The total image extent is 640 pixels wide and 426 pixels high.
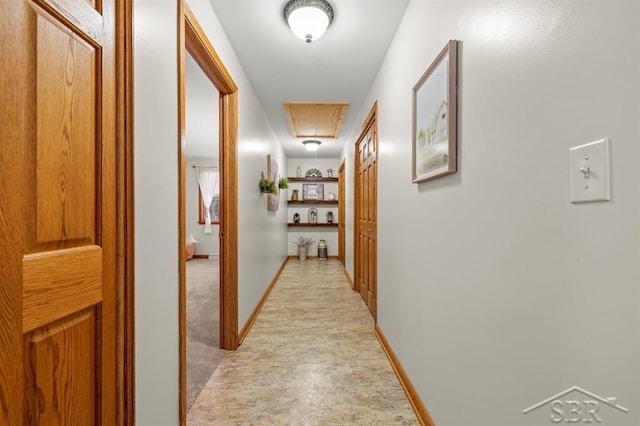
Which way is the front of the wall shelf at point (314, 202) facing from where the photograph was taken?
facing the viewer

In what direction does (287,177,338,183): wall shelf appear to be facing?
toward the camera

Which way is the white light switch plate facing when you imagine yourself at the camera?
facing the viewer and to the left of the viewer

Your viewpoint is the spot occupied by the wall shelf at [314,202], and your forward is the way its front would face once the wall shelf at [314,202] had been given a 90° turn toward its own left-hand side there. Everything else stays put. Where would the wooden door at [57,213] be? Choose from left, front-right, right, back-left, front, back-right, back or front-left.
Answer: right

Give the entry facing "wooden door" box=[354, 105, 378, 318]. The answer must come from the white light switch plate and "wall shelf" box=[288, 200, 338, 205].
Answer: the wall shelf

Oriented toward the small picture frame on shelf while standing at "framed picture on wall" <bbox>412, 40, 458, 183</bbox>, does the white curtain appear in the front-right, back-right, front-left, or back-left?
front-left

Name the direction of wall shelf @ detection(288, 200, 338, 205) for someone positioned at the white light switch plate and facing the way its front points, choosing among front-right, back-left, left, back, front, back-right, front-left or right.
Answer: right

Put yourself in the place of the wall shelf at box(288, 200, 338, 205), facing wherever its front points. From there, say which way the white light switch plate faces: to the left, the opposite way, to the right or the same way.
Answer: to the right

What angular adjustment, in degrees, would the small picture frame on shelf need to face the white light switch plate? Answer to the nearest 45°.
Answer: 0° — it already faces it

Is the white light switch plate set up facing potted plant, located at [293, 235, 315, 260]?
no

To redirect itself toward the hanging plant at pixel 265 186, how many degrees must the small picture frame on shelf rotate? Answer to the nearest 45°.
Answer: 0° — it already faces it

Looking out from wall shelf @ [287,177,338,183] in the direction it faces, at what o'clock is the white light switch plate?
The white light switch plate is roughly at 12 o'clock from the wall shelf.

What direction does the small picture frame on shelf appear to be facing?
toward the camera

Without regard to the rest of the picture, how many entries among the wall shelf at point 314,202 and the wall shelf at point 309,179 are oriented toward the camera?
2

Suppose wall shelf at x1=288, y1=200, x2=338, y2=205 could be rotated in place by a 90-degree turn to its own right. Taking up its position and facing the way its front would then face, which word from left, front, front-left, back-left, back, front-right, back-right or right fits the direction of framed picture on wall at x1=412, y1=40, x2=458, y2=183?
left

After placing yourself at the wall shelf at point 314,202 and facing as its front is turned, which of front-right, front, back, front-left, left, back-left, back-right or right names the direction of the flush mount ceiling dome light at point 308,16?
front

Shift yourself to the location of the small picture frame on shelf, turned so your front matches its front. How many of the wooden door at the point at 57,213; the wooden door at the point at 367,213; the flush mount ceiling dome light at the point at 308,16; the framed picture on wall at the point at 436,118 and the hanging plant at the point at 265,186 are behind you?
0

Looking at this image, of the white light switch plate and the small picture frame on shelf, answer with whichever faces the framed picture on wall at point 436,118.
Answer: the small picture frame on shelf
